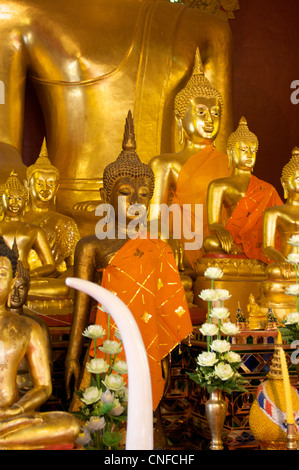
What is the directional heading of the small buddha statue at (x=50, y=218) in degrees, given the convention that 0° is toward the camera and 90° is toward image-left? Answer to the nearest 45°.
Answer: approximately 0°

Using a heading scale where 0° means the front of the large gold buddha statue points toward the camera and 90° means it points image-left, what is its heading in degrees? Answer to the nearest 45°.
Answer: approximately 0°

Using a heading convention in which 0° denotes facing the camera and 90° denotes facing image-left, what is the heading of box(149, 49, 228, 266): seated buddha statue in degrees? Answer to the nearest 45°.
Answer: approximately 315°

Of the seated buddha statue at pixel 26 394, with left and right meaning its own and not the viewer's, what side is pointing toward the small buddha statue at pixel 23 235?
back

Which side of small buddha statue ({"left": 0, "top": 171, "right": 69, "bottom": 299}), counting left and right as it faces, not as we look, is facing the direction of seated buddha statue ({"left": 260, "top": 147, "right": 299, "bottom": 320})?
left
